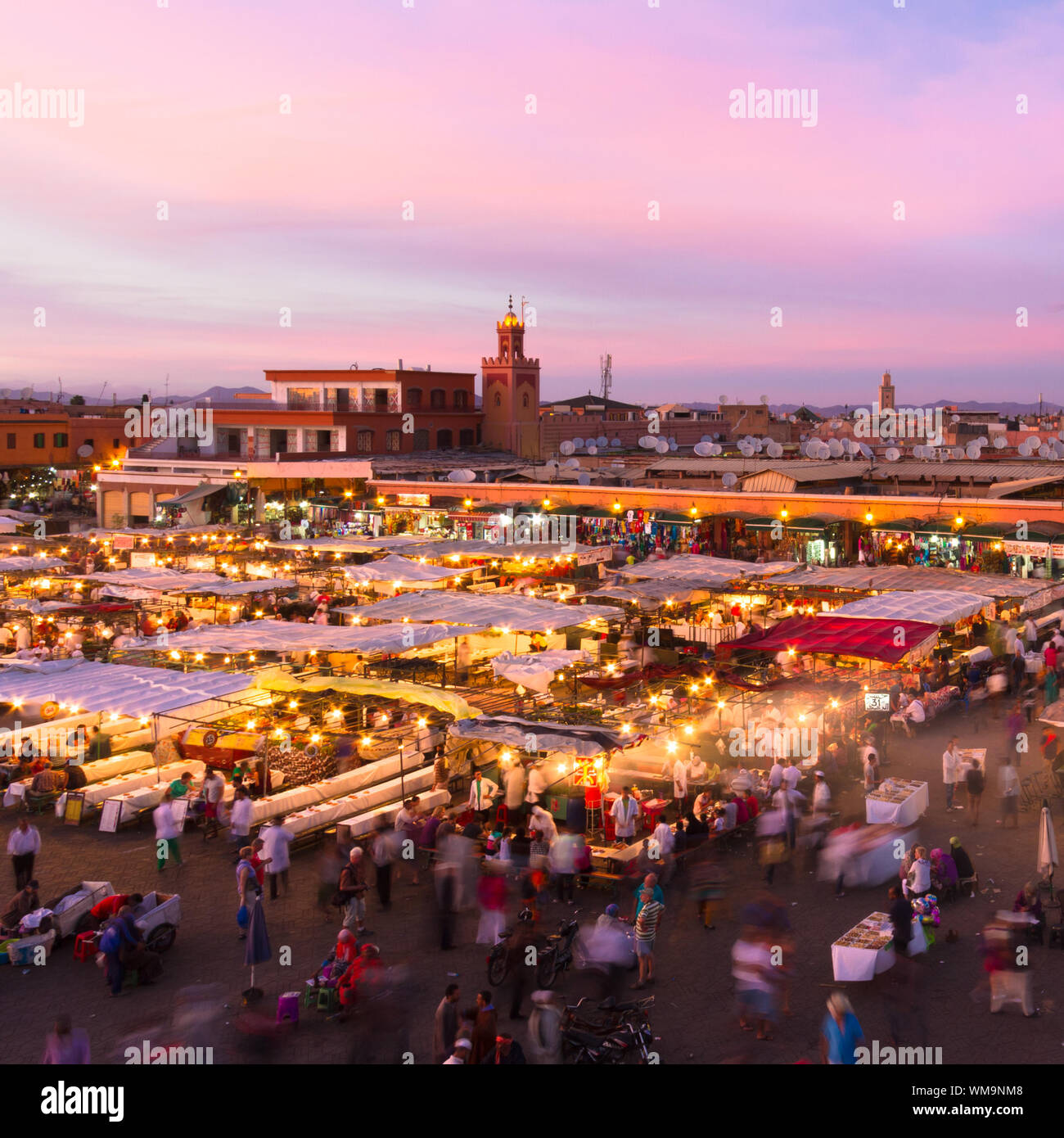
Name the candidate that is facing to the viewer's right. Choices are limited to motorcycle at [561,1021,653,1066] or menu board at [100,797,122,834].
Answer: the motorcycle

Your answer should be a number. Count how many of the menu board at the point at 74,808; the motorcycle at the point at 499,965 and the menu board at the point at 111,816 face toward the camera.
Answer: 2

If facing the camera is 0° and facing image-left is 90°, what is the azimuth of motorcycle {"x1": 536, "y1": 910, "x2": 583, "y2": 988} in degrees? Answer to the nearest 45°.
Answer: approximately 225°

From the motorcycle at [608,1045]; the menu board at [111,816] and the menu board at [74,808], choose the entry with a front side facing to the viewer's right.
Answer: the motorcycle

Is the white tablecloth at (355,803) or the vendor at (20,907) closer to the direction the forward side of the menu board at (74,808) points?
the vendor

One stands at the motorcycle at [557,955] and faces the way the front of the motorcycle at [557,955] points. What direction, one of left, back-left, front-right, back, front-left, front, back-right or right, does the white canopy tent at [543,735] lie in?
front-left

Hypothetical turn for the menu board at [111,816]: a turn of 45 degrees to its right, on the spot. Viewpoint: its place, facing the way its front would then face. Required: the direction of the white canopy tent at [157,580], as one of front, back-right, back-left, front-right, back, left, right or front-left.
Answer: back-right

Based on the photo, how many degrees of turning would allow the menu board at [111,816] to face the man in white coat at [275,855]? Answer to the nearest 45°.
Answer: approximately 45° to its left

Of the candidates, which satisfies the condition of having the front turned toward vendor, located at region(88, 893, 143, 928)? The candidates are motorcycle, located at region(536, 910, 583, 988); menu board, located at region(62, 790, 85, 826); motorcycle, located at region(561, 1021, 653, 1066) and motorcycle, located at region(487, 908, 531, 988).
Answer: the menu board

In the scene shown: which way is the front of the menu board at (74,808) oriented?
toward the camera

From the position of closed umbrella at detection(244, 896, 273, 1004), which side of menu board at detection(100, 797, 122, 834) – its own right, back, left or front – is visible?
front

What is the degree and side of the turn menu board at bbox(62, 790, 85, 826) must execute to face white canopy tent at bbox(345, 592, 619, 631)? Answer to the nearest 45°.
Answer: approximately 135° to its left
